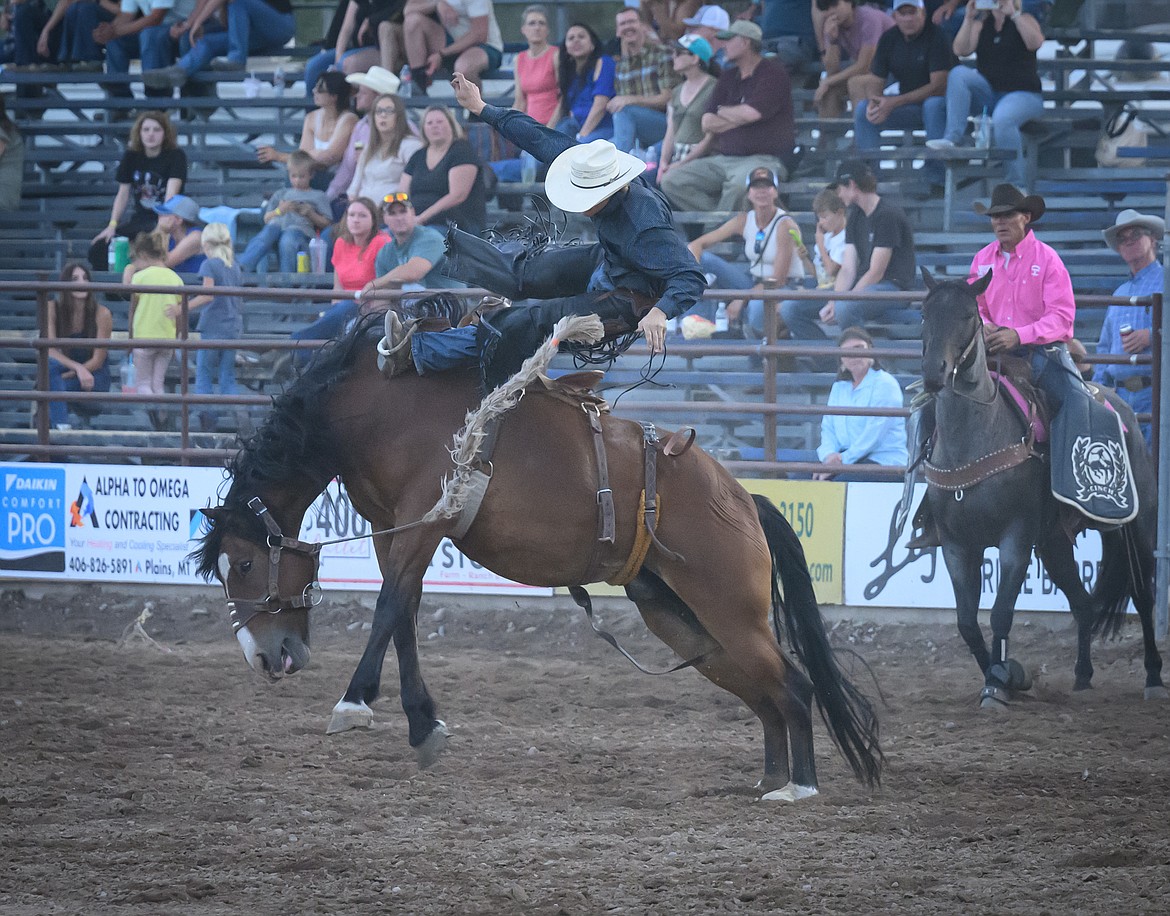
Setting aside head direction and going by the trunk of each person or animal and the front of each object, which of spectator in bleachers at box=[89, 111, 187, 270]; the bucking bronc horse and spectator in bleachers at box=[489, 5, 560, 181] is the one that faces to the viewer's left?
the bucking bronc horse

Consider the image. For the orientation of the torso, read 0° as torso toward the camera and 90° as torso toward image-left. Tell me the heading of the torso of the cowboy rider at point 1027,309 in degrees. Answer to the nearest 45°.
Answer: approximately 45°

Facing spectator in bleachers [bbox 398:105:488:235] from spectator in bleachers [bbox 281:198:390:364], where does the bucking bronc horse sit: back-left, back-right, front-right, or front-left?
back-right

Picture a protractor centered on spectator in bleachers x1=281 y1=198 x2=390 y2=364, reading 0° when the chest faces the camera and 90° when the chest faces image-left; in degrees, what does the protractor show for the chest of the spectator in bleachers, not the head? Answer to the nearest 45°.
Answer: approximately 45°

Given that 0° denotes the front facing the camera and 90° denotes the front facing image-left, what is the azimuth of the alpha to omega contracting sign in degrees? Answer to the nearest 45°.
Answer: approximately 0°

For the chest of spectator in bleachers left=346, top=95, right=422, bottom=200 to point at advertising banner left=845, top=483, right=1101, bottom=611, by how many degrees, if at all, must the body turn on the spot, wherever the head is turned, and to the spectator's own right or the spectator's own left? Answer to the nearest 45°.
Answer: approximately 45° to the spectator's own left

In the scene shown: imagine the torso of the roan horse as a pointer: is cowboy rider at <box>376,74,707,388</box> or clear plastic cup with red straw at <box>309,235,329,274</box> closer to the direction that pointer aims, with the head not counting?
the cowboy rider
